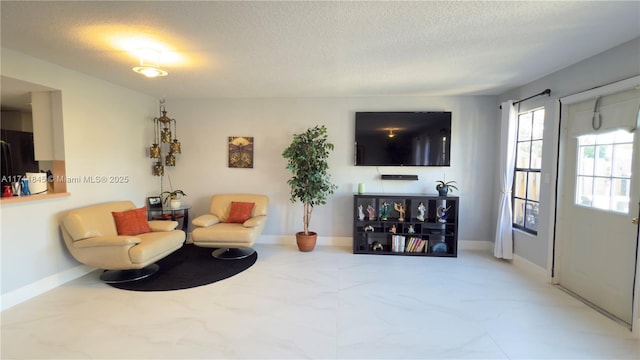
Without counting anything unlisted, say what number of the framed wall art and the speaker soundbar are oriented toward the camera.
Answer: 2

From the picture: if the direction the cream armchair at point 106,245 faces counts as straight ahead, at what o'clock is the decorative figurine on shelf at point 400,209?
The decorative figurine on shelf is roughly at 11 o'clock from the cream armchair.

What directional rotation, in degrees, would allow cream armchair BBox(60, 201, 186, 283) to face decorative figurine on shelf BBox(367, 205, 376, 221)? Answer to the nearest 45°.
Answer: approximately 45° to its left

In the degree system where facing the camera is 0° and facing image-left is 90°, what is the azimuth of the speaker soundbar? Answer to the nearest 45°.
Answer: approximately 0°

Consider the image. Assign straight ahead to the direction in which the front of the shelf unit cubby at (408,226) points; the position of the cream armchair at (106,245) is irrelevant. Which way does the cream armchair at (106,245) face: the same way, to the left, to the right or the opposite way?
to the left

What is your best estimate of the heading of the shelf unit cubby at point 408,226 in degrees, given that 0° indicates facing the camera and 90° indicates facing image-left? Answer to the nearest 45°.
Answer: approximately 0°
